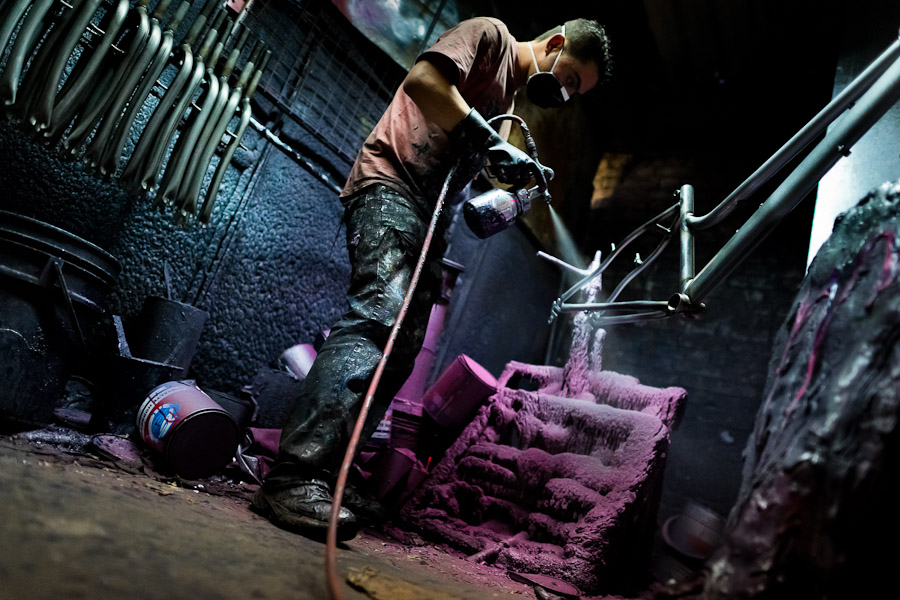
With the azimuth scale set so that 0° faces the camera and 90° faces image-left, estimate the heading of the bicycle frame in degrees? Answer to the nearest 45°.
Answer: approximately 315°

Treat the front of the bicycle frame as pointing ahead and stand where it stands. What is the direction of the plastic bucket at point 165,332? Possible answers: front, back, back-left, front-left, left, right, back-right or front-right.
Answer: back-right

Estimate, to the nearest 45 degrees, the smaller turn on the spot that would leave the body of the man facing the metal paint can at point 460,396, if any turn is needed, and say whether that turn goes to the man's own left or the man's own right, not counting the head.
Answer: approximately 45° to the man's own left

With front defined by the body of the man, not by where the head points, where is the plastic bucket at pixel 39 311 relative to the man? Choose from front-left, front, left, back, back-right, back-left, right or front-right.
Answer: back

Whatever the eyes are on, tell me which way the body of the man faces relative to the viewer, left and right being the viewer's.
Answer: facing to the right of the viewer

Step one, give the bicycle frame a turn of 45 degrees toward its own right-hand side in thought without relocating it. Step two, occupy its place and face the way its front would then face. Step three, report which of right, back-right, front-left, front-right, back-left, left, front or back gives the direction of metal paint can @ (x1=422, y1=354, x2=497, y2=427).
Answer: back-right
